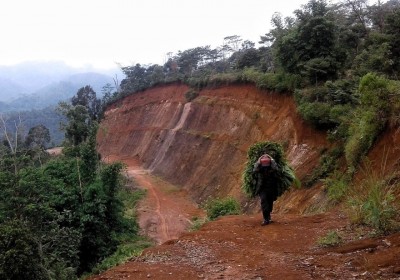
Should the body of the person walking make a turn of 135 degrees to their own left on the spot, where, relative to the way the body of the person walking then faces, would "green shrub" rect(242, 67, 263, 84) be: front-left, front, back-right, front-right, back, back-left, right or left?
front-left

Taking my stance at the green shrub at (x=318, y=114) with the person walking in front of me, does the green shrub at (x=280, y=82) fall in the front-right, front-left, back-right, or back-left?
back-right

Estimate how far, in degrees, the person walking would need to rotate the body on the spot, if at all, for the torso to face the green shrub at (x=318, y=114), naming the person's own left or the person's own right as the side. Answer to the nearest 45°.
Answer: approximately 180°

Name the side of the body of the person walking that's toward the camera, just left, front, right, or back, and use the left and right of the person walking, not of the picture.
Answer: front

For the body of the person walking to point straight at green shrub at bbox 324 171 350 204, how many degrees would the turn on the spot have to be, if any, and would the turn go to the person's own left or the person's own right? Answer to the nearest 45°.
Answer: approximately 135° to the person's own left

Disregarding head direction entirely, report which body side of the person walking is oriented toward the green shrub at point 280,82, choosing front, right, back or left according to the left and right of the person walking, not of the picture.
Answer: back

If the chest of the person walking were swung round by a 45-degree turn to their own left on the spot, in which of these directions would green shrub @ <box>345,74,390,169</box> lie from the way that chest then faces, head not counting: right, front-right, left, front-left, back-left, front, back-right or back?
left
